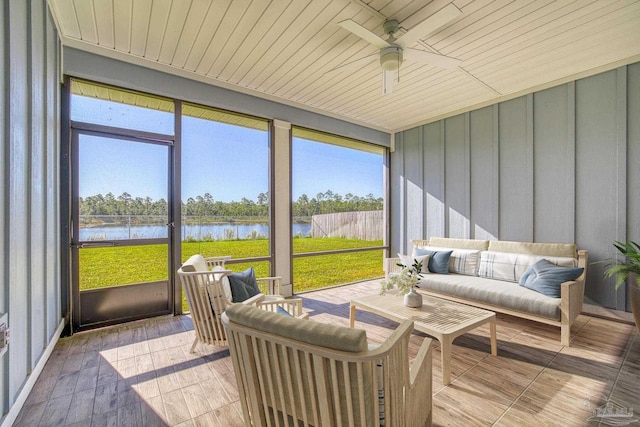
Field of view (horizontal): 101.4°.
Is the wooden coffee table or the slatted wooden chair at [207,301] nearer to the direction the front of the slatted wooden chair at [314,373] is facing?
the wooden coffee table

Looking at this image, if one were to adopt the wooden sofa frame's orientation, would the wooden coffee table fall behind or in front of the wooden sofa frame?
in front

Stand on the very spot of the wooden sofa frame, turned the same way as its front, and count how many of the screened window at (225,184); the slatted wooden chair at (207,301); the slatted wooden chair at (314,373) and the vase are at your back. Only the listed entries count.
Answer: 0

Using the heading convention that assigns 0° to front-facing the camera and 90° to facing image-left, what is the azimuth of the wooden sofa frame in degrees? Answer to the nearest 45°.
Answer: approximately 45°

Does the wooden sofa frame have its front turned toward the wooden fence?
no

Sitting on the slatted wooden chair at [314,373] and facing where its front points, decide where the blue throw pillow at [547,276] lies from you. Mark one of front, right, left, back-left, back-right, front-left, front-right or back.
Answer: front

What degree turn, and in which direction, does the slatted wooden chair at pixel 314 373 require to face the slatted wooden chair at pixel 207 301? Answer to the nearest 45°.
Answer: approximately 90° to its left

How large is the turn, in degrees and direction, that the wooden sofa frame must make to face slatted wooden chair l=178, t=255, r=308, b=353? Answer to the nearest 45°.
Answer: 0° — it already faces it

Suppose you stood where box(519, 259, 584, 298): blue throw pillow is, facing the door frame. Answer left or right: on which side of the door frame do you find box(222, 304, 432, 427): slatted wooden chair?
left

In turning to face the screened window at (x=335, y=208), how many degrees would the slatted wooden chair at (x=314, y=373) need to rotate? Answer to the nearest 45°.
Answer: approximately 45° to its left

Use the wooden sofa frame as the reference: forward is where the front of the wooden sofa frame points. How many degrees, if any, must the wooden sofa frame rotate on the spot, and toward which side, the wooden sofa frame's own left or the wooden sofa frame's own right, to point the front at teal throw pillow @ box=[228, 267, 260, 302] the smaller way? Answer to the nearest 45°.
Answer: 0° — it already faces it

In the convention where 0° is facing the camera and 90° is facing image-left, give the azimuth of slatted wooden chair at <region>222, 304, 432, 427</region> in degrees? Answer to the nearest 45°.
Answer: approximately 225°

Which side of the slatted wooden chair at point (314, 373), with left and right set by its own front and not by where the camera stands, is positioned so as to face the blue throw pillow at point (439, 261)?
front

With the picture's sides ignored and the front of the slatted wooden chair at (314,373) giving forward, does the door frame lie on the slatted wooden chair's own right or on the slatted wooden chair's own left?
on the slatted wooden chair's own left

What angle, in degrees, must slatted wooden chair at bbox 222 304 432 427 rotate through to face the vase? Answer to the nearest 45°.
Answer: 0° — it already faces it

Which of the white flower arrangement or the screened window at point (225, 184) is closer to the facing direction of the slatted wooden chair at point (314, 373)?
the white flower arrangement

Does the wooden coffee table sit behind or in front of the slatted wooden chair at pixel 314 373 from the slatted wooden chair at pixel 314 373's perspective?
in front
